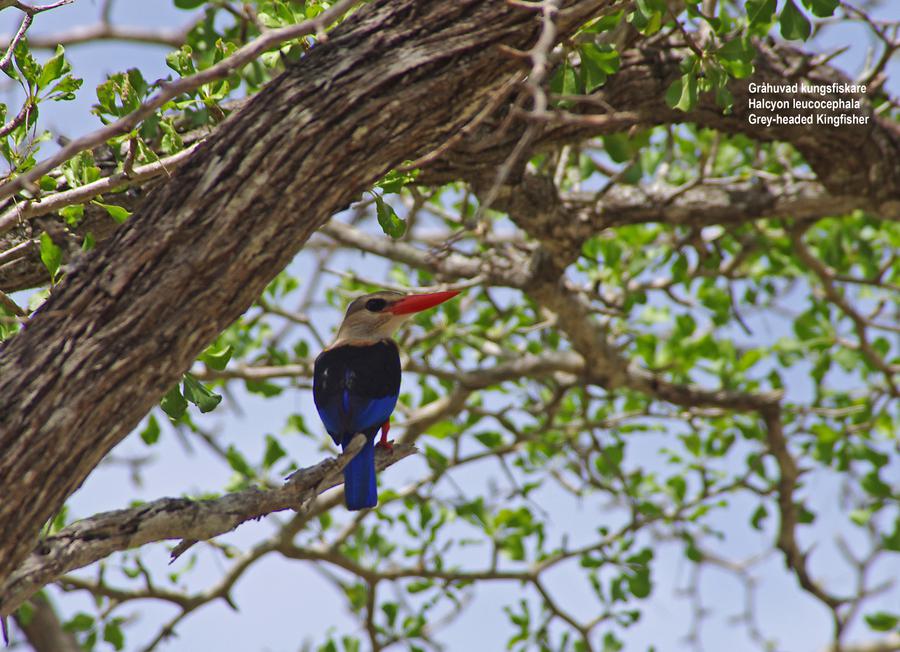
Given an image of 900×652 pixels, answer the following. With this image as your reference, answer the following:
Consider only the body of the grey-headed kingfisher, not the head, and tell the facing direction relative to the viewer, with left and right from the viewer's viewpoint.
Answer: facing away from the viewer and to the right of the viewer
